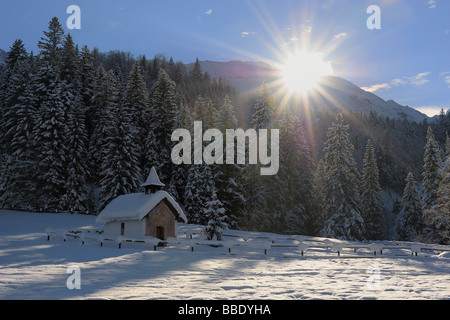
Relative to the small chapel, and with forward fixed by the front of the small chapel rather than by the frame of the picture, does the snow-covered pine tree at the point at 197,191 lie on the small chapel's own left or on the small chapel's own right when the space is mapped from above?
on the small chapel's own left

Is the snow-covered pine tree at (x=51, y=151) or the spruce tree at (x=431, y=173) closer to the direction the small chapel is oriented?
the spruce tree

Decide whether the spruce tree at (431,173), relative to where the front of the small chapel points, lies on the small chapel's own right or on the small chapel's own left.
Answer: on the small chapel's own left

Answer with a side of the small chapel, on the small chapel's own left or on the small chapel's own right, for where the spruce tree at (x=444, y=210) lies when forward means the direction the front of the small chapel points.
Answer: on the small chapel's own left

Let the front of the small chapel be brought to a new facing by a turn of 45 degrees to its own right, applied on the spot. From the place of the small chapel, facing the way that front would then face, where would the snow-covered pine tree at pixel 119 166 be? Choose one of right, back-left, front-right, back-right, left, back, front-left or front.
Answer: back

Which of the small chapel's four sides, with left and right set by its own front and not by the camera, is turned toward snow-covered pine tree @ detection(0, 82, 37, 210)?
back

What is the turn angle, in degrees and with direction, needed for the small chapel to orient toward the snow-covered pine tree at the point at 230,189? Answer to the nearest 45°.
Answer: approximately 90° to its left

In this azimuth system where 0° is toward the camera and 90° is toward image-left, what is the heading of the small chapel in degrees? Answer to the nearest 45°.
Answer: approximately 315°
